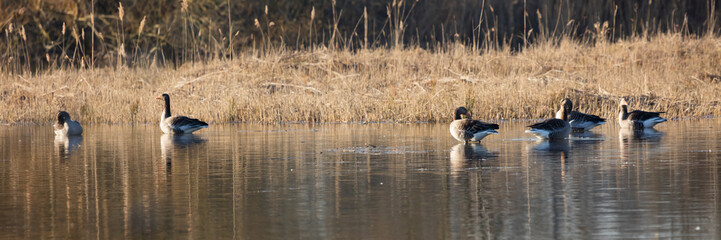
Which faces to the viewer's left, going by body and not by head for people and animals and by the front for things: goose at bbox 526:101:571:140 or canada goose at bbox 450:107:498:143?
the canada goose

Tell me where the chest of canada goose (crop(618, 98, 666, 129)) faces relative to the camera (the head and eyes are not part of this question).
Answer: to the viewer's left

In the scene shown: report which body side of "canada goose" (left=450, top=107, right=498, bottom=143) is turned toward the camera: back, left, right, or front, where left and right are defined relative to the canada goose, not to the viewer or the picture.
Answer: left

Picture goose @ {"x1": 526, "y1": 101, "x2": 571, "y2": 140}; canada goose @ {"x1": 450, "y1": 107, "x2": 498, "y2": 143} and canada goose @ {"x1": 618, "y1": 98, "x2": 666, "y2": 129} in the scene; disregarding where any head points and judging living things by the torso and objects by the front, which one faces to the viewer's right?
the goose

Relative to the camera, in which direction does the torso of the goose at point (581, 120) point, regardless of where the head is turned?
to the viewer's left

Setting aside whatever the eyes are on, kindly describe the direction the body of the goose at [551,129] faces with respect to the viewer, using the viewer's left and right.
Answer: facing to the right of the viewer

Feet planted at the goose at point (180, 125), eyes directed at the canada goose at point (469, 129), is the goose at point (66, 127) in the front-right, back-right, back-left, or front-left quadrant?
back-right

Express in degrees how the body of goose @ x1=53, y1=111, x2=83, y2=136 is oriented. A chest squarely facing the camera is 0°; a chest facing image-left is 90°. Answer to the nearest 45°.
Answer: approximately 45°

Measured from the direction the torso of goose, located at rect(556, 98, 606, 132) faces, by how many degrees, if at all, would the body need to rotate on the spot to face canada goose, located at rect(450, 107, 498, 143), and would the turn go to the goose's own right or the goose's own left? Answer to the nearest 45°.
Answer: approximately 45° to the goose's own left

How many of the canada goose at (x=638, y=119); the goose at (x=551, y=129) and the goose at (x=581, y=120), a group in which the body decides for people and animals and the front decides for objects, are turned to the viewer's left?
2

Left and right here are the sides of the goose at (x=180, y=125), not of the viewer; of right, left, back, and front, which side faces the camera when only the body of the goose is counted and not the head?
left

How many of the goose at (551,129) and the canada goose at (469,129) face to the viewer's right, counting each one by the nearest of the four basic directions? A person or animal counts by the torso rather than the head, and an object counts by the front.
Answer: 1

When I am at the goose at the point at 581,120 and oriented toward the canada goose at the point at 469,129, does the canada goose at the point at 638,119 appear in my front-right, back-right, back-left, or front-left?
back-left
